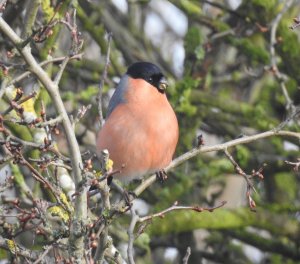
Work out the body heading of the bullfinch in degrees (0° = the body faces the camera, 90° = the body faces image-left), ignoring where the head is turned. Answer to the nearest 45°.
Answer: approximately 315°
